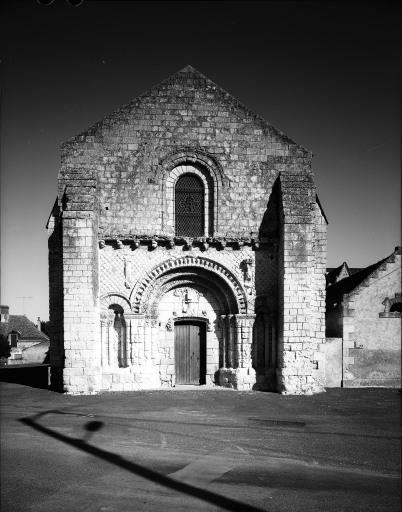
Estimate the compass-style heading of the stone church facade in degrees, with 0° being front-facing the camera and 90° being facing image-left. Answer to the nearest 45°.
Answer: approximately 0°

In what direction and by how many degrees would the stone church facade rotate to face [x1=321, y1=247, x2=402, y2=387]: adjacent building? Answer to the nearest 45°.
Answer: approximately 90° to its left
